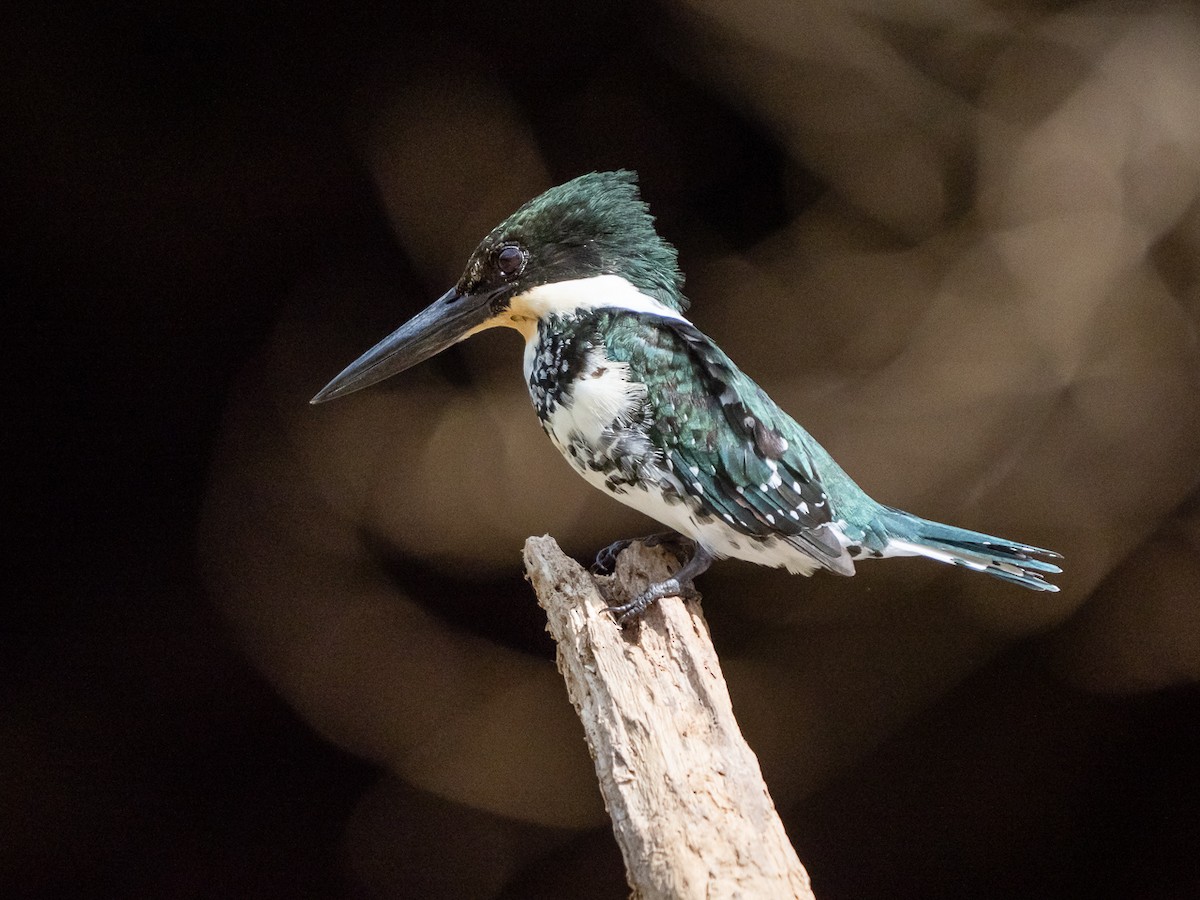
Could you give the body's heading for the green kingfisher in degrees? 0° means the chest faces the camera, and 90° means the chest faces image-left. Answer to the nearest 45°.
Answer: approximately 90°
